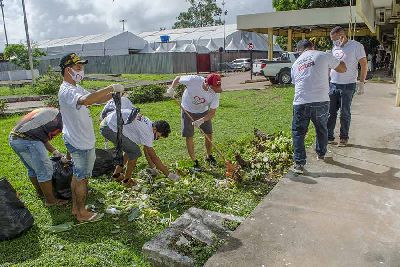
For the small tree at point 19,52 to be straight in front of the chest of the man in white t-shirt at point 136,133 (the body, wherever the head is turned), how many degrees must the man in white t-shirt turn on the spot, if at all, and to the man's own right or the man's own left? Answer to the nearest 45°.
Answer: approximately 90° to the man's own left

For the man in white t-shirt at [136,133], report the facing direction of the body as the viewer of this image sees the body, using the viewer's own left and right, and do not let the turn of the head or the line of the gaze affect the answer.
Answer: facing to the right of the viewer

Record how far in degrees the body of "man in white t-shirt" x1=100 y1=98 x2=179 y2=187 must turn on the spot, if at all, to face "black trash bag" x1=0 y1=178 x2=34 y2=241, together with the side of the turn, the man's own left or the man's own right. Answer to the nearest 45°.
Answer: approximately 135° to the man's own right

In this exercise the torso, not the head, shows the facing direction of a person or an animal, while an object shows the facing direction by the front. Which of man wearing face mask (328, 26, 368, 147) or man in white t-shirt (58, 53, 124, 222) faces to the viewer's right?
the man in white t-shirt

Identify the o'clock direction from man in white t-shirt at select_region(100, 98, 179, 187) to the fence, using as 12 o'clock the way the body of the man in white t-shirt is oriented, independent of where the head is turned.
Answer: The fence is roughly at 9 o'clock from the man in white t-shirt.

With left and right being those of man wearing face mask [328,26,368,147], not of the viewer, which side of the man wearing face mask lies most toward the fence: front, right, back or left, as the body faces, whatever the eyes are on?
right

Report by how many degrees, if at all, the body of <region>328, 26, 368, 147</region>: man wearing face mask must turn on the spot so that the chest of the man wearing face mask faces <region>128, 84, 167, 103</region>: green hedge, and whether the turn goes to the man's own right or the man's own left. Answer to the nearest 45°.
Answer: approximately 90° to the man's own right

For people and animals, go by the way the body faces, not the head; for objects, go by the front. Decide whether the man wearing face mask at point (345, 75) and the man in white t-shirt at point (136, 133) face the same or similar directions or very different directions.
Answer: very different directions

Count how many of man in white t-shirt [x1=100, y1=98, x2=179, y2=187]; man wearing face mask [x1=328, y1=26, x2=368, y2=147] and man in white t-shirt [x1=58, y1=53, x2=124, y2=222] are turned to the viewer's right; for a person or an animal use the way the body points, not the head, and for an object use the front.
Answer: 2

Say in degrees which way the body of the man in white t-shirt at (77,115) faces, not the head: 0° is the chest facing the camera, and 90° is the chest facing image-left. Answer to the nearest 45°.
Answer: approximately 270°
